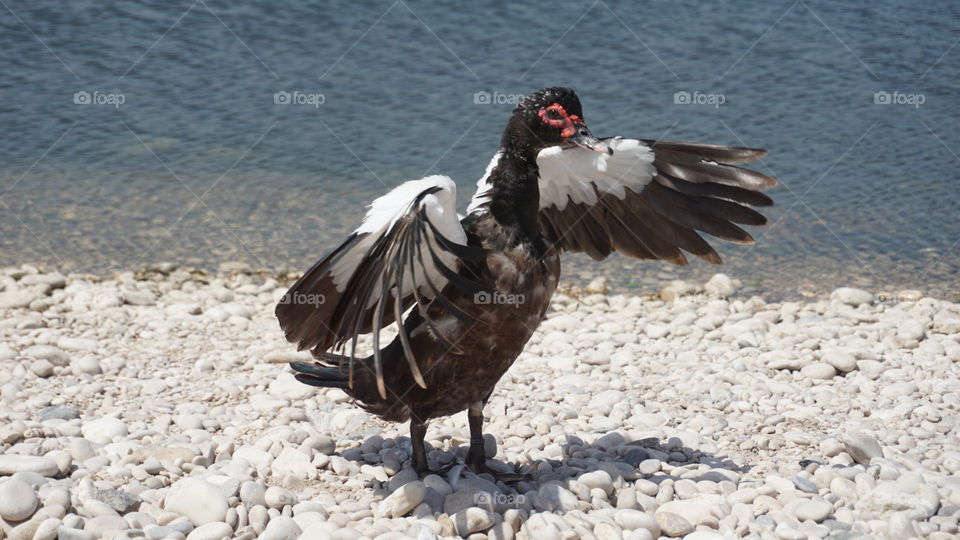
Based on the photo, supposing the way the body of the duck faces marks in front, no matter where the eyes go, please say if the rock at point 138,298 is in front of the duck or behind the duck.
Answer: behind

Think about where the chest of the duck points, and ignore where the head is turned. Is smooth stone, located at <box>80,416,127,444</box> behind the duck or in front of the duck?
behind

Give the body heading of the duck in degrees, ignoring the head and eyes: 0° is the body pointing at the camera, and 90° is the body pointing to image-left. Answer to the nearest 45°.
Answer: approximately 315°

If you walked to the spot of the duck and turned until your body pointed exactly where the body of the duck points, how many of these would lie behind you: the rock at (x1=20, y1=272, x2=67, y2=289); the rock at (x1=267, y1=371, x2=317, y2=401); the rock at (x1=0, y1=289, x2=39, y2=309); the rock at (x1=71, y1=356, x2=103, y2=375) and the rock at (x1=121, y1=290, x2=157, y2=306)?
5

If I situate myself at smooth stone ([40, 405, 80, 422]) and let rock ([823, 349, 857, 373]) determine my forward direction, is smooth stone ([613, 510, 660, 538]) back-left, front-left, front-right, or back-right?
front-right

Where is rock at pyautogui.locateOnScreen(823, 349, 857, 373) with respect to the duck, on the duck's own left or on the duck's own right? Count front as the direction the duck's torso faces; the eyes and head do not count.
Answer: on the duck's own left

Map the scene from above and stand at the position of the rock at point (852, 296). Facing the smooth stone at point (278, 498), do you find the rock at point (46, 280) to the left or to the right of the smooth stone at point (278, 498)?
right

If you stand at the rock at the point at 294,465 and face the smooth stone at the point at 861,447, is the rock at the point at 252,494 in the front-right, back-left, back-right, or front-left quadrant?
back-right

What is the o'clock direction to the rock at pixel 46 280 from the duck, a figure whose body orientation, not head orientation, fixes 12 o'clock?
The rock is roughly at 6 o'clock from the duck.

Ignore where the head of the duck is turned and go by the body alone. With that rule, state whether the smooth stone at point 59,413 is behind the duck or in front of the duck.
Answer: behind

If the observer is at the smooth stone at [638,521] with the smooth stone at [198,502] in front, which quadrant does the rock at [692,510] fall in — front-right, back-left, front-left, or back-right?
back-right

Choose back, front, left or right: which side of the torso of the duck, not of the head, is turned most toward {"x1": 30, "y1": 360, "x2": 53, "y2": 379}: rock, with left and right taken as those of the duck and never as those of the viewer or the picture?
back
